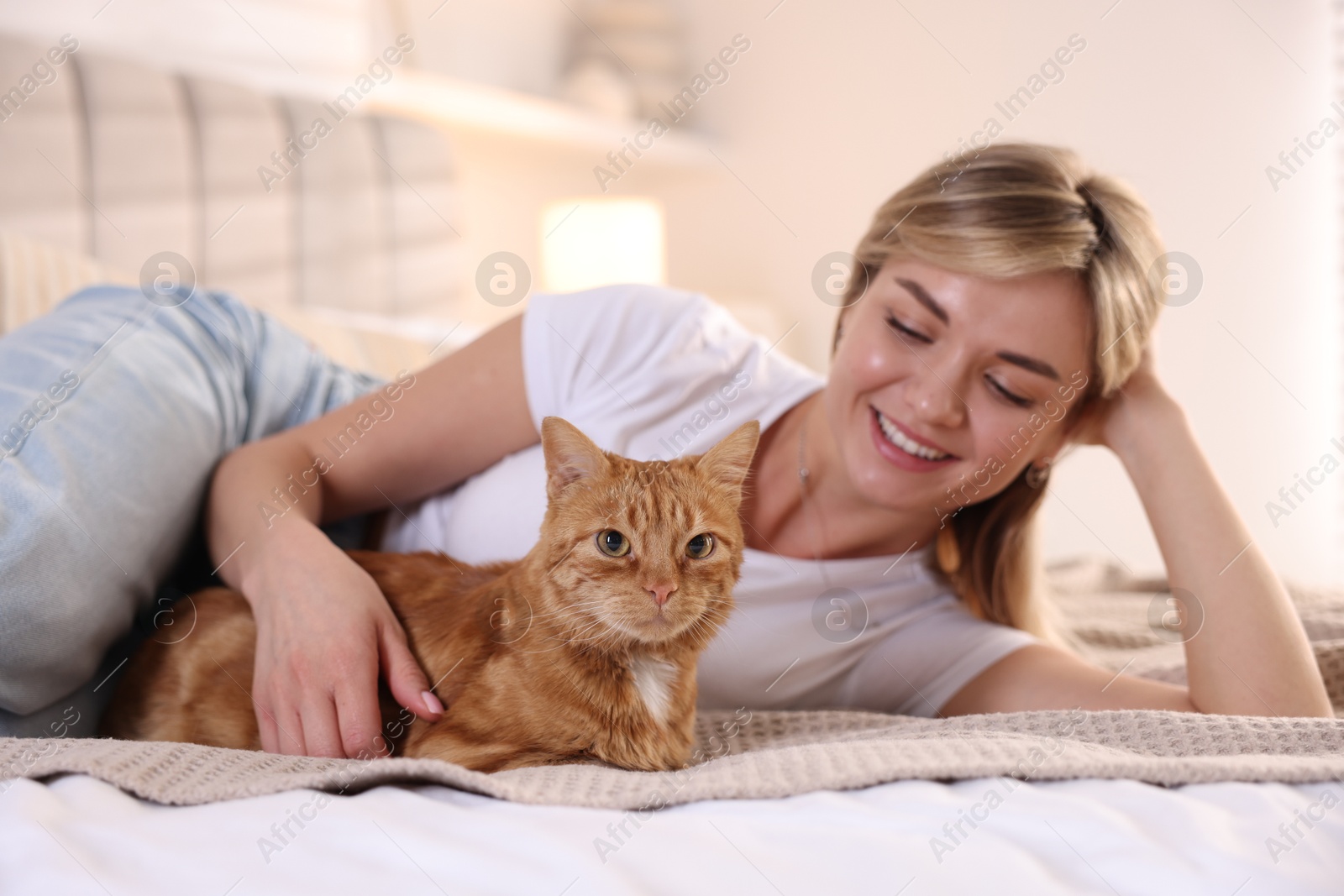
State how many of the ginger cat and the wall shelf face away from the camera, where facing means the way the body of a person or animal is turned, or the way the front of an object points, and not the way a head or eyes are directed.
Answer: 0

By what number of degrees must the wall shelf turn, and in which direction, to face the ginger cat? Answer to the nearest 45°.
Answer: approximately 45° to its right

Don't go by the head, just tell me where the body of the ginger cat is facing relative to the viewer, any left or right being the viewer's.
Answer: facing the viewer and to the right of the viewer

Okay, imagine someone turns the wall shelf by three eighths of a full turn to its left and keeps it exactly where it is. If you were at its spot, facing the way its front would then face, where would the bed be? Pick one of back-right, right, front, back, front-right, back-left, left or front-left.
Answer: back

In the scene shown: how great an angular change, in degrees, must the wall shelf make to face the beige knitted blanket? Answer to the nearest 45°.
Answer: approximately 45° to its right
